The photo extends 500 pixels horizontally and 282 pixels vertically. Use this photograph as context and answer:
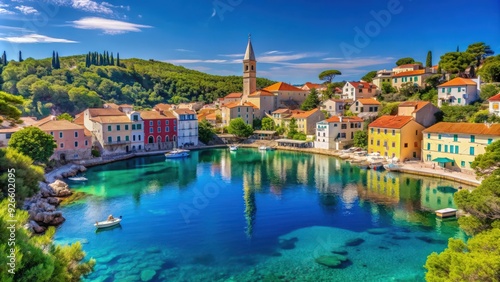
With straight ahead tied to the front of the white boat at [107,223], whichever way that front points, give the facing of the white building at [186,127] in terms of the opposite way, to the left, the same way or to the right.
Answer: to the left

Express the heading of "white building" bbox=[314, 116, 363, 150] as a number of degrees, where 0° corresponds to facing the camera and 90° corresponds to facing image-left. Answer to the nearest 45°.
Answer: approximately 45°

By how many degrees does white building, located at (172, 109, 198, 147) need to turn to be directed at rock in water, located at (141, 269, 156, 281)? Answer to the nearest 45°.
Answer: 0° — it already faces it

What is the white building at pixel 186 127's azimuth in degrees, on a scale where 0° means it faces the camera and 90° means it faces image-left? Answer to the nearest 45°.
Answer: approximately 0°

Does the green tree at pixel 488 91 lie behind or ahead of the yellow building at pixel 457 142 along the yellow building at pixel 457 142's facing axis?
behind

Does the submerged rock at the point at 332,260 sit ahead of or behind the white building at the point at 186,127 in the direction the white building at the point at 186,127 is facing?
ahead

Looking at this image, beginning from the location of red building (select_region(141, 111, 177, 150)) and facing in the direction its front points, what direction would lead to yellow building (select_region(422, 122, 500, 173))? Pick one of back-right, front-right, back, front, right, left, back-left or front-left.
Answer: front-left

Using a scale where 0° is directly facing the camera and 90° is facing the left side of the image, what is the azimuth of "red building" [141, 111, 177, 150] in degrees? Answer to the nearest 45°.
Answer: approximately 0°
